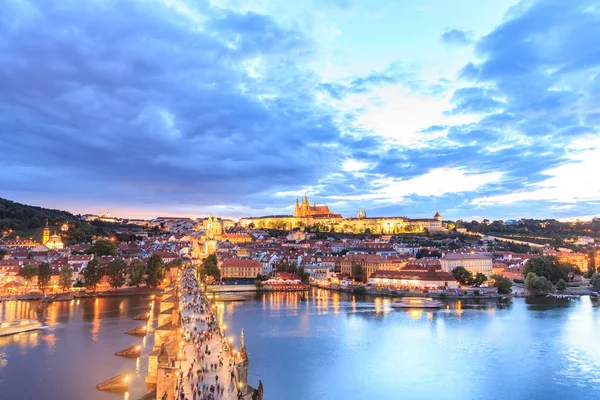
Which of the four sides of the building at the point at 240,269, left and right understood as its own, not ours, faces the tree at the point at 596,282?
left

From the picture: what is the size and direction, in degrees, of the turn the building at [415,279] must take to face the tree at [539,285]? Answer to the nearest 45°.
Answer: approximately 90° to its left

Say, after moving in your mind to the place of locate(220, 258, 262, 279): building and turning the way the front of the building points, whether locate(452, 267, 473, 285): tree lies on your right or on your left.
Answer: on your left

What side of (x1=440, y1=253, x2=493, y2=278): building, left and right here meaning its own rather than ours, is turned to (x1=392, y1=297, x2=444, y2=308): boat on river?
front

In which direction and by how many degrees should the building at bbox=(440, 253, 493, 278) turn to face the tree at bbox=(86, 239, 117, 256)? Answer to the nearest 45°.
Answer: approximately 90° to its right

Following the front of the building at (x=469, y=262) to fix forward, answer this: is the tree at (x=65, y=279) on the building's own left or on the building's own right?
on the building's own right

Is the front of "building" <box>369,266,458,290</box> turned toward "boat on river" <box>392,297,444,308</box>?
yes

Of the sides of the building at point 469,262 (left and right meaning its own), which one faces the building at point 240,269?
right

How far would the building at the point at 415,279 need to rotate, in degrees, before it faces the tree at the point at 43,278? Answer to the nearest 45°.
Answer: approximately 45° to its right

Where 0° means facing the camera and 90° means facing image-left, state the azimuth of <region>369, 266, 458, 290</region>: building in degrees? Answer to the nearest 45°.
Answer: approximately 0°

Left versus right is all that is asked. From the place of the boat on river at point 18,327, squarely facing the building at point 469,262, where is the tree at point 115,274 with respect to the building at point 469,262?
left

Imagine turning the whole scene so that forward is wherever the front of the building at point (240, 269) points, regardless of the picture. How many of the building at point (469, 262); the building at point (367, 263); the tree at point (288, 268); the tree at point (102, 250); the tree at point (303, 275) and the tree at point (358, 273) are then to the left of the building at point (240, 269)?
5

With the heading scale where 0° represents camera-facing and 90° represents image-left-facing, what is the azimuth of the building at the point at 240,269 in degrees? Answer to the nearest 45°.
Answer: approximately 0°

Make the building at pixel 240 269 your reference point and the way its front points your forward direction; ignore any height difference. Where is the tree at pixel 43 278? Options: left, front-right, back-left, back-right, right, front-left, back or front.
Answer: front-right

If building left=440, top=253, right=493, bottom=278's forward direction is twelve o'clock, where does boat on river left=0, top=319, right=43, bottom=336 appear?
The boat on river is roughly at 1 o'clock from the building.

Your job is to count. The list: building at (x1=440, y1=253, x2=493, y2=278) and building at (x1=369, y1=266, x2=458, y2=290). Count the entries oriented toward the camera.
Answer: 2

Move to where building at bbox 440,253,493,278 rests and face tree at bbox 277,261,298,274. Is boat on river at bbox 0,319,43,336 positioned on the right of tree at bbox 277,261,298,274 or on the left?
left

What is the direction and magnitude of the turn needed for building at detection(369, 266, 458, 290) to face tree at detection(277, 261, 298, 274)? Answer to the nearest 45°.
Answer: approximately 90° to its right
